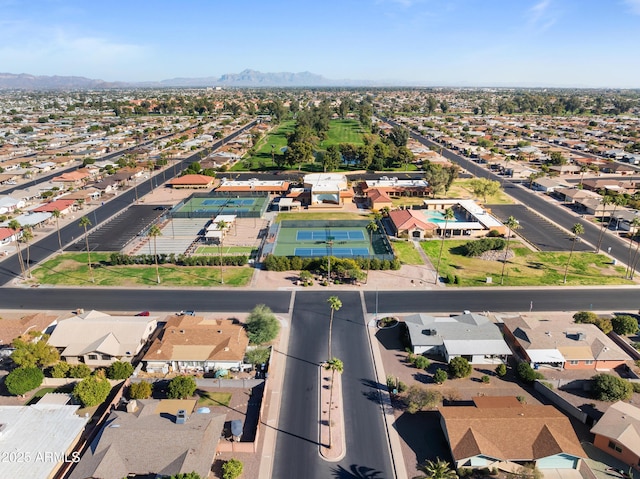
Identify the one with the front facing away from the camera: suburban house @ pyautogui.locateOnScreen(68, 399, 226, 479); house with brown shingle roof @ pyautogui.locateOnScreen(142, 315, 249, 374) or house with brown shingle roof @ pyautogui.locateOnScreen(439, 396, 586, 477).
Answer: house with brown shingle roof @ pyautogui.locateOnScreen(142, 315, 249, 374)

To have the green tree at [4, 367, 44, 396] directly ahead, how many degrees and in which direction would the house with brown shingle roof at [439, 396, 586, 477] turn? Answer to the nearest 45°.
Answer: approximately 90° to its right

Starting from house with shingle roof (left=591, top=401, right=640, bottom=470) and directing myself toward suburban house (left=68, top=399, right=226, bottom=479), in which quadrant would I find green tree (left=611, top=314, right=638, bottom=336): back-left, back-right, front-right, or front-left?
back-right

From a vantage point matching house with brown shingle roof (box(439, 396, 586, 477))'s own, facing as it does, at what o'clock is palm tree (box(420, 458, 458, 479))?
The palm tree is roughly at 1 o'clock from the house with brown shingle roof.

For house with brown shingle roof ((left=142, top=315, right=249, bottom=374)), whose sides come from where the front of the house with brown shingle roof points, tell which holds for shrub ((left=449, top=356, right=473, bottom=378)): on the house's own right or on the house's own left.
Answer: on the house's own right

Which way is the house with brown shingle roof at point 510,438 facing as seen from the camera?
toward the camera

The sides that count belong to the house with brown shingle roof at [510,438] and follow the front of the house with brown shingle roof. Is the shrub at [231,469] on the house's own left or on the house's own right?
on the house's own right

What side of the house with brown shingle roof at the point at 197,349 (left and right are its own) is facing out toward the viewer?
back

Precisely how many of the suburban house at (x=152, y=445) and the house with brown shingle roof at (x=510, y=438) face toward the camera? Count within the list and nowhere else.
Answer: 2

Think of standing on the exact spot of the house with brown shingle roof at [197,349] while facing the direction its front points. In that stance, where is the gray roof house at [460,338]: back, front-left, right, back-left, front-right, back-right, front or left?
right

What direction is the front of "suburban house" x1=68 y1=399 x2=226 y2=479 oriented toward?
toward the camera
